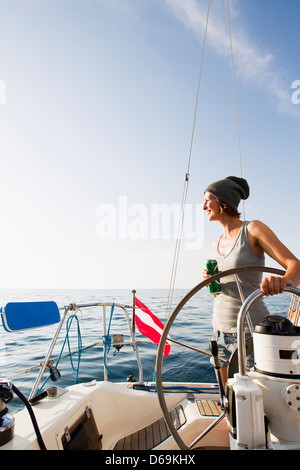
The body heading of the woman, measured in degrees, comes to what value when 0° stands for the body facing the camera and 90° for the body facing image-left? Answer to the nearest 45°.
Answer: approximately 45°

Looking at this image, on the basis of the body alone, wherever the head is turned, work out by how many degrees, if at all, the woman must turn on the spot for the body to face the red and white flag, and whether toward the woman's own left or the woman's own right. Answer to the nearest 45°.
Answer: approximately 90° to the woman's own right

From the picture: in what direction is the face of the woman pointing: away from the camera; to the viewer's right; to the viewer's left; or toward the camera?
to the viewer's left

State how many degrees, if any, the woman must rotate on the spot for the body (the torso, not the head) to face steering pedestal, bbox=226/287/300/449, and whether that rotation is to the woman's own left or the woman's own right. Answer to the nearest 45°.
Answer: approximately 45° to the woman's own left
